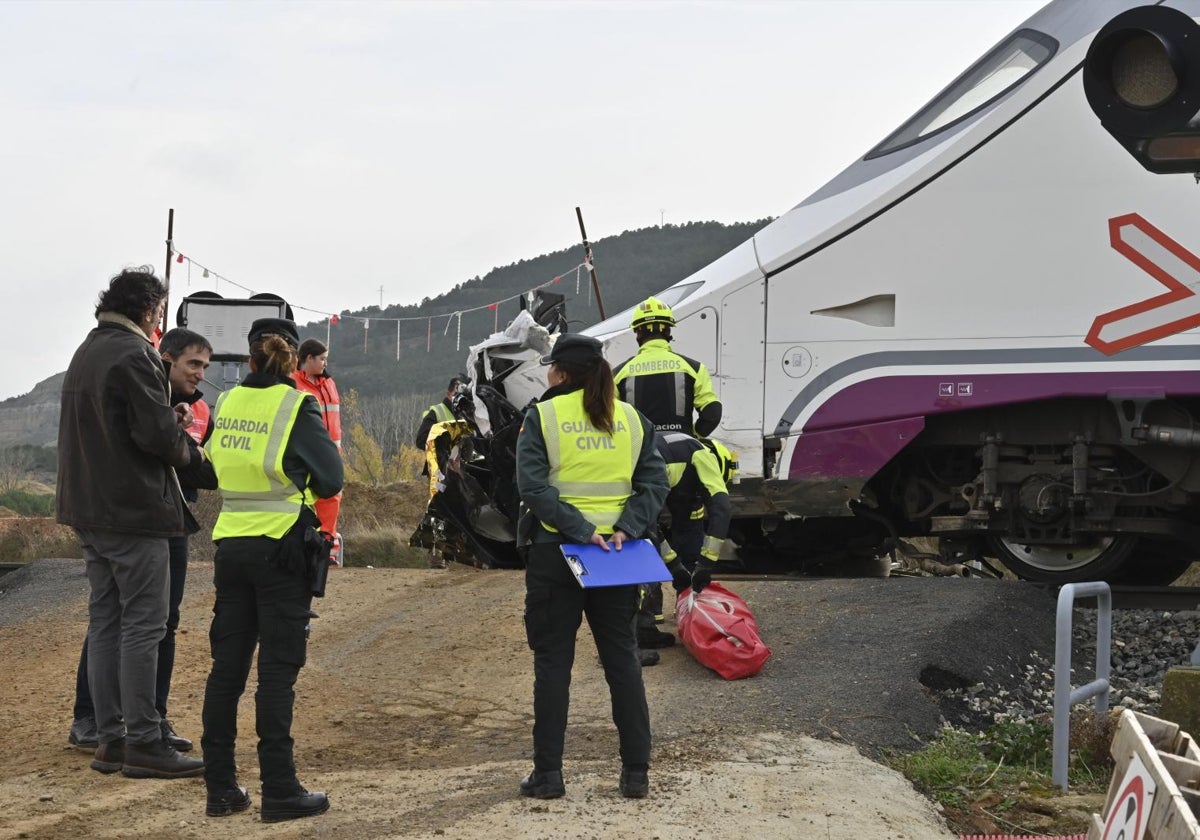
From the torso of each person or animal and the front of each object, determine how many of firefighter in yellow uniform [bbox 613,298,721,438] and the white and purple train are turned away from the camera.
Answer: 1

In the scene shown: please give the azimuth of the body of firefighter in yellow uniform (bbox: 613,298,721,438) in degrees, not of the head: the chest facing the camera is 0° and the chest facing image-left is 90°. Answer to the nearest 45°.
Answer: approximately 180°

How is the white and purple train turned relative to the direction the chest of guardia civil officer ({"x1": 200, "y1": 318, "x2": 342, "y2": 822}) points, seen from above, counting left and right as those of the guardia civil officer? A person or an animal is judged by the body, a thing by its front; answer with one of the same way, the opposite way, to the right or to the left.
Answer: to the left

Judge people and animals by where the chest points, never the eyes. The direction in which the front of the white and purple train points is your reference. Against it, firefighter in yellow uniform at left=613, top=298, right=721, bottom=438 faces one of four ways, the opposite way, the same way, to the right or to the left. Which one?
to the right

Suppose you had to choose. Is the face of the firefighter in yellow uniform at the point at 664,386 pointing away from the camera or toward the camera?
away from the camera

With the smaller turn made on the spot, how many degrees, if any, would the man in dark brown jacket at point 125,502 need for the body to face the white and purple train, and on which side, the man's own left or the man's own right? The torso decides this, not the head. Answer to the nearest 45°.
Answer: approximately 45° to the man's own right

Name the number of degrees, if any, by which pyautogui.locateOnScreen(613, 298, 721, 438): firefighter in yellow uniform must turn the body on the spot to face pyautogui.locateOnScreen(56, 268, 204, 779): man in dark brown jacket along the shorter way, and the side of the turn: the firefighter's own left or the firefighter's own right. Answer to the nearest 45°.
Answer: approximately 135° to the firefighter's own left

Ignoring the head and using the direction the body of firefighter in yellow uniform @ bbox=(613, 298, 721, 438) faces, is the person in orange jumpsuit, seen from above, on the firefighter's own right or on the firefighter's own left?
on the firefighter's own left

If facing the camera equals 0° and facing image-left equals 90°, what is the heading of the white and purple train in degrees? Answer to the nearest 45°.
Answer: approximately 90°

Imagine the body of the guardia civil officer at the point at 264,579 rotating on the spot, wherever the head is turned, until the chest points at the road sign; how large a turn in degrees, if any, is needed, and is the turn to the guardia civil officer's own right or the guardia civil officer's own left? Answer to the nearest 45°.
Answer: approximately 90° to the guardia civil officer's own right

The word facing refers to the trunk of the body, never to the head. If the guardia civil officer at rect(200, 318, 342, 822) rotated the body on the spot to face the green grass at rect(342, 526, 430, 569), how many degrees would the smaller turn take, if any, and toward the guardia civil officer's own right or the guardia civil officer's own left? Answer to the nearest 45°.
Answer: approximately 45° to the guardia civil officer's own left

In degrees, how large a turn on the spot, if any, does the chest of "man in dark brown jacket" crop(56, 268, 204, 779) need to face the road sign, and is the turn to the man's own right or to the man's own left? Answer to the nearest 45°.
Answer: approximately 90° to the man's own right
